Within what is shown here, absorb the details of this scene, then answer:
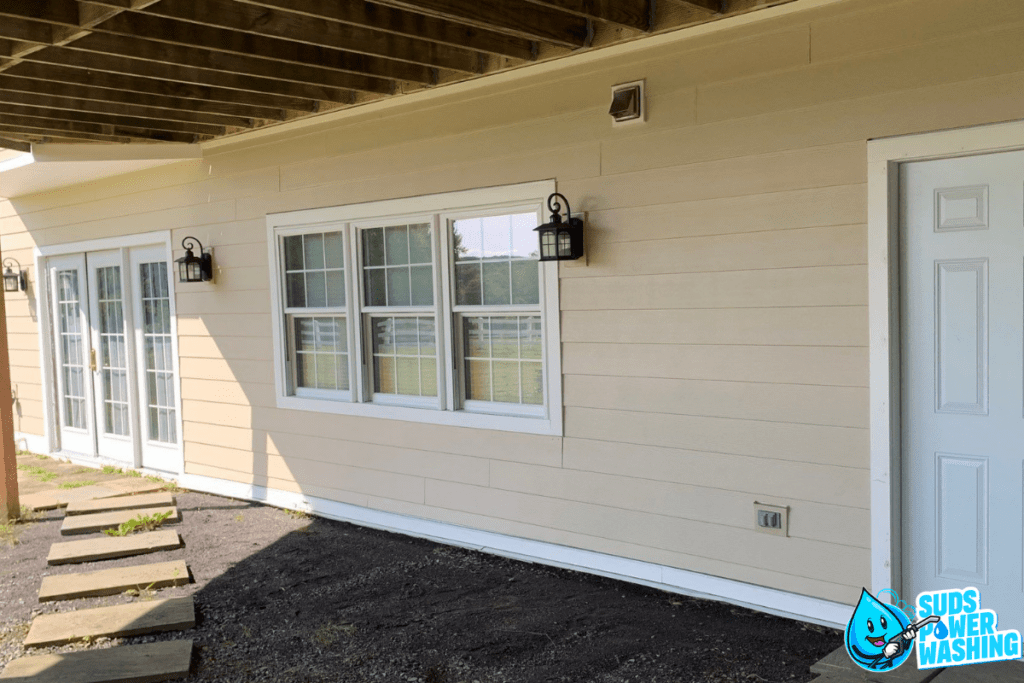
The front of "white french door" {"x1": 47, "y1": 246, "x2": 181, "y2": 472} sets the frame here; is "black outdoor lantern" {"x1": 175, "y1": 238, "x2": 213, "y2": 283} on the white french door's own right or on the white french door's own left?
on the white french door's own left

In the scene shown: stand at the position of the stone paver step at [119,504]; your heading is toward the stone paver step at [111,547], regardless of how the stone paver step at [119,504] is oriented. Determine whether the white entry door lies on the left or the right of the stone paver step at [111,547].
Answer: left

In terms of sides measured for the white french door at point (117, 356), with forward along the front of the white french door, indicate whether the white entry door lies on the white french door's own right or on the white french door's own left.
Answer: on the white french door's own left

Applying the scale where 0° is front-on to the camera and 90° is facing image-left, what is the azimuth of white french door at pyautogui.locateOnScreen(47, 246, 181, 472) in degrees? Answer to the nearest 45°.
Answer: approximately 45°

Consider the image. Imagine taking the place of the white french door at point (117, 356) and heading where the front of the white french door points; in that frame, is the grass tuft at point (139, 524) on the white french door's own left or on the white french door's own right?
on the white french door's own left

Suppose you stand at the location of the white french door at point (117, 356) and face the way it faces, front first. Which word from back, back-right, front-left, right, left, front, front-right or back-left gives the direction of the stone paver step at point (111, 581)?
front-left

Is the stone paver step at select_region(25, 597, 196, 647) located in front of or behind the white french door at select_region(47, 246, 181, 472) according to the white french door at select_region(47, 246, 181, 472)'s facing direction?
in front
